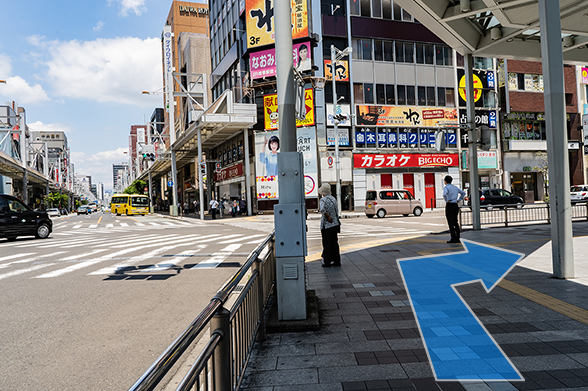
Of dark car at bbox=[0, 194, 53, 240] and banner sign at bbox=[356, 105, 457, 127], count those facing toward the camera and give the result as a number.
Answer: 1

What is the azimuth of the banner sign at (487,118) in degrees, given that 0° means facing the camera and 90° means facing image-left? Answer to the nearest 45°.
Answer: approximately 0°

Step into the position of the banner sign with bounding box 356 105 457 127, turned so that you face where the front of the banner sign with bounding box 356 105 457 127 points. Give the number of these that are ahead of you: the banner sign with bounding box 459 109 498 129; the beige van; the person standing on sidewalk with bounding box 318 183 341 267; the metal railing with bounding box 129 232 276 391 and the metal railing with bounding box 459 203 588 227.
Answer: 4

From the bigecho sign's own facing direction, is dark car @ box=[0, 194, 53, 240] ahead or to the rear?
ahead

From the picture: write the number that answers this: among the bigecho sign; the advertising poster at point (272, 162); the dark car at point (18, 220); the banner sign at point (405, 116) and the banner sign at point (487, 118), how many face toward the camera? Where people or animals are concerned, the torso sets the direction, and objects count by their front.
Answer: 4

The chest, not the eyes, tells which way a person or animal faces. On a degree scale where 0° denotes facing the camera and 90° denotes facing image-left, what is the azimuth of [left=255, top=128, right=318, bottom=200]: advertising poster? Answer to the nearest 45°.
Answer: approximately 0°

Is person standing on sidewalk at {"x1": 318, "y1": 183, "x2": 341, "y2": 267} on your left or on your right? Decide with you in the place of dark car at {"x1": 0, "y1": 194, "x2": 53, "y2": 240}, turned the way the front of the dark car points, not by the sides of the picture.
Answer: on your right

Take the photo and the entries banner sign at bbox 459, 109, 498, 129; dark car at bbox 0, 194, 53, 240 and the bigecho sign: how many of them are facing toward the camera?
2

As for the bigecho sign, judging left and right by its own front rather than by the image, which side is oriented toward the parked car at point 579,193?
left

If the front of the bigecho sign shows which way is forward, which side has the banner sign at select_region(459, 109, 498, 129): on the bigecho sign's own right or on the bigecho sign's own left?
on the bigecho sign's own left

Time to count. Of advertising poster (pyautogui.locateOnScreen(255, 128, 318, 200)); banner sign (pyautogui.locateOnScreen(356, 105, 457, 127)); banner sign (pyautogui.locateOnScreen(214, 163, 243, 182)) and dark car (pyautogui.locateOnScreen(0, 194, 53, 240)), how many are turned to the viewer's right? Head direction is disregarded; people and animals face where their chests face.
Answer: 1

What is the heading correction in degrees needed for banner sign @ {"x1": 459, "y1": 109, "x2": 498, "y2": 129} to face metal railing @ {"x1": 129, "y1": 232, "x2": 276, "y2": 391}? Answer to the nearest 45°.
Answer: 0° — it already faces it
